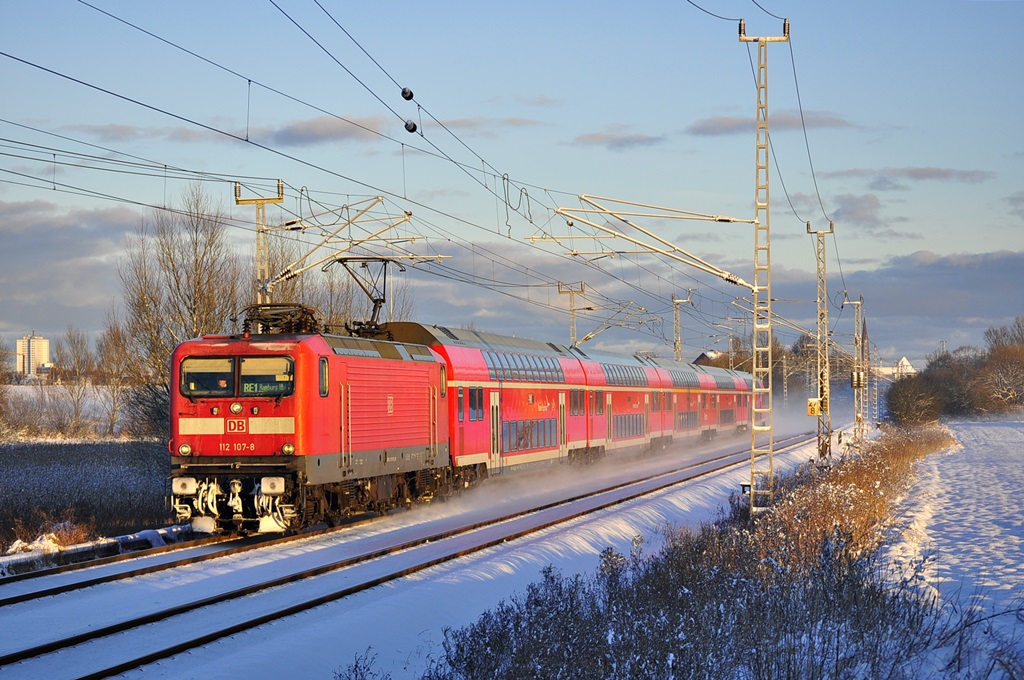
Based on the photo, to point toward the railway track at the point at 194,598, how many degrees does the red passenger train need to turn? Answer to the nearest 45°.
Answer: approximately 45° to its left

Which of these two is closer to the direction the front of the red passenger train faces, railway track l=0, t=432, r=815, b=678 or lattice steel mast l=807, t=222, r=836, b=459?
the railway track

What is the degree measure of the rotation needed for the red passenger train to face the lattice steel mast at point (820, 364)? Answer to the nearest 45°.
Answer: approximately 180°

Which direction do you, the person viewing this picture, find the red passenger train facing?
facing the viewer and to the left of the viewer
